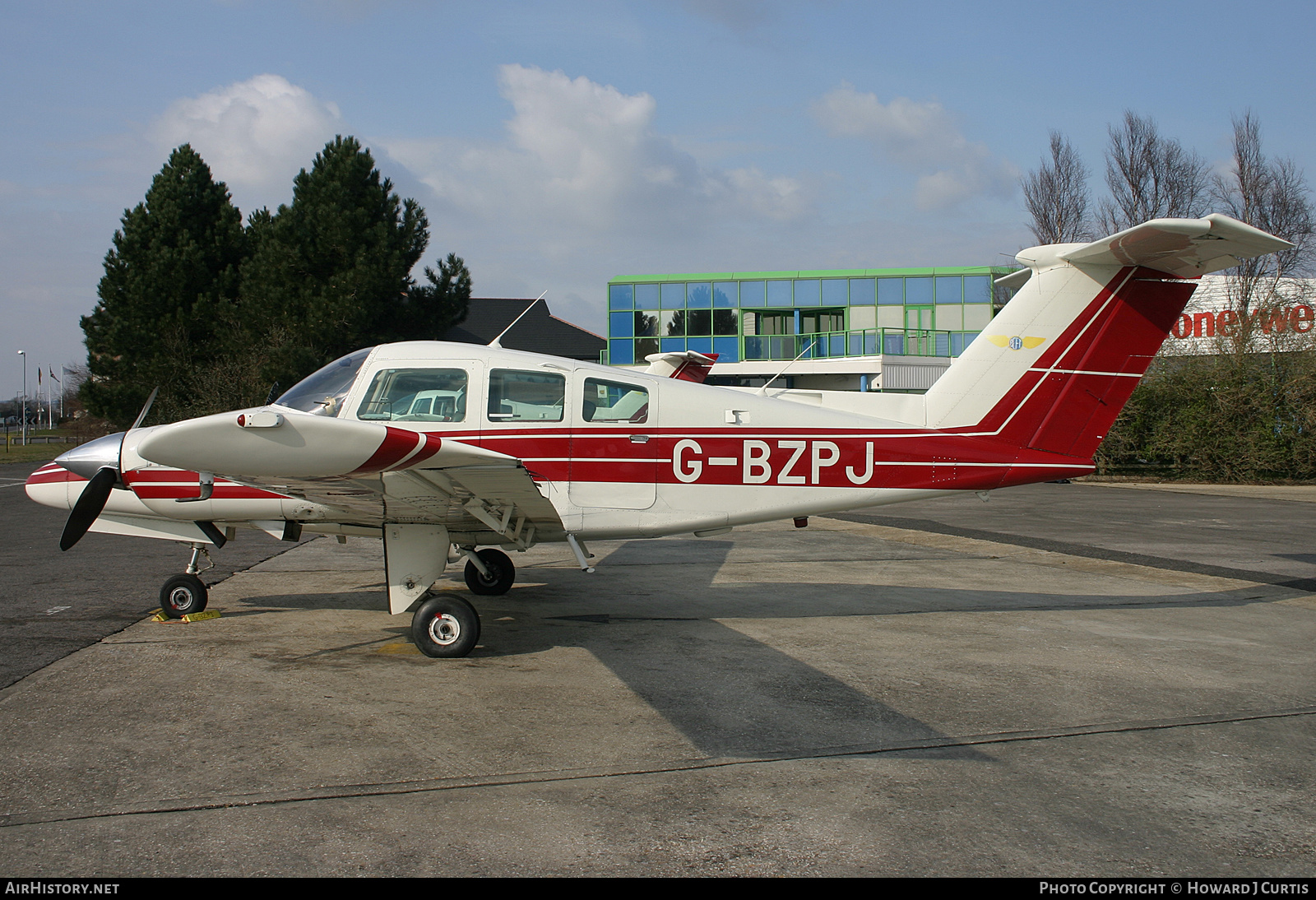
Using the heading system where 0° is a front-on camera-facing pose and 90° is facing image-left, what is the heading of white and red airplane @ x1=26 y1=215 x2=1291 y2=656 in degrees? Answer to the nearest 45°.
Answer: approximately 90°

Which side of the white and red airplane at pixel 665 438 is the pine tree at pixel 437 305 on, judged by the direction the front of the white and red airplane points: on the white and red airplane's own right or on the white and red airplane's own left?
on the white and red airplane's own right

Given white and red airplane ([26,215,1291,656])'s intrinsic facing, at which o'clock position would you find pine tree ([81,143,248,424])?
The pine tree is roughly at 2 o'clock from the white and red airplane.

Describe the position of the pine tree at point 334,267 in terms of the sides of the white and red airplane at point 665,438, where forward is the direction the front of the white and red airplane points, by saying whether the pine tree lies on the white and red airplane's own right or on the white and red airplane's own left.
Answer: on the white and red airplane's own right
